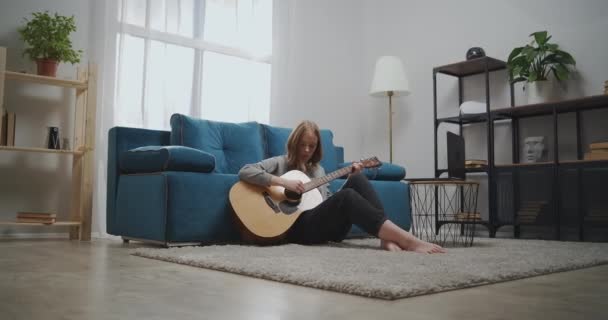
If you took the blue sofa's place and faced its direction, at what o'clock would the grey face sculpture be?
The grey face sculpture is roughly at 10 o'clock from the blue sofa.

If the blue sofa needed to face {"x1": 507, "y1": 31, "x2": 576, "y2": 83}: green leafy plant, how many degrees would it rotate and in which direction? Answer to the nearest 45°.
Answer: approximately 45° to its left

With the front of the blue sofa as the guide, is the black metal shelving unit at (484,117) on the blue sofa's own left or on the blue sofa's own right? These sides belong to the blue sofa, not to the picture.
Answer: on the blue sofa's own left

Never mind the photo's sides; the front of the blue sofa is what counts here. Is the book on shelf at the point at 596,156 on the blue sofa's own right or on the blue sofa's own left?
on the blue sofa's own left

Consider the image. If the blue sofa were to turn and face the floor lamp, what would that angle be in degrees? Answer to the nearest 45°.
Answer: approximately 90° to its left

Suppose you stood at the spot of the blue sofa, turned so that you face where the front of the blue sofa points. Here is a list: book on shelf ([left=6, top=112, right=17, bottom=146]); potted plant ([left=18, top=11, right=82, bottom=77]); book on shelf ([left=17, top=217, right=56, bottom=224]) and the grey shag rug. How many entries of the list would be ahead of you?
1

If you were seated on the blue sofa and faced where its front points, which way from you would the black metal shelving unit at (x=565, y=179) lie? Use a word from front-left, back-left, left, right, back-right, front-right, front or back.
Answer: front-left

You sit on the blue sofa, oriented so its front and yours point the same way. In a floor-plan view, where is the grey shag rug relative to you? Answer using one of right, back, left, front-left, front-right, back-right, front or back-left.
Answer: front
